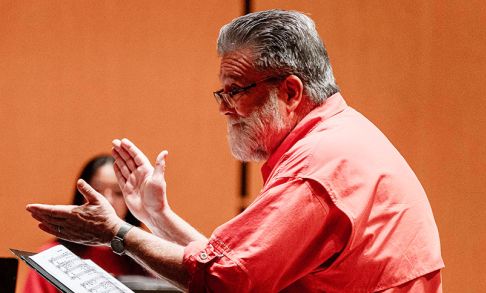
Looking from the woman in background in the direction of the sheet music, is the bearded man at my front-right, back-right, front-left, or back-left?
front-left

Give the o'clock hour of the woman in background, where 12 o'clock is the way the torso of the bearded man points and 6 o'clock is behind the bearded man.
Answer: The woman in background is roughly at 2 o'clock from the bearded man.

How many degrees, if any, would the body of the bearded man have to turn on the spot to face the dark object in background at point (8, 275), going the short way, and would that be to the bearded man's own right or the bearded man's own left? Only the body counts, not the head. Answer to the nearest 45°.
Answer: approximately 45° to the bearded man's own right

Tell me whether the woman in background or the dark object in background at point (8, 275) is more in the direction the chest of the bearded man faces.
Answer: the dark object in background

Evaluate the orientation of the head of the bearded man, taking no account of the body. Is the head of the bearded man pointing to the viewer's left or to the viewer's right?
to the viewer's left

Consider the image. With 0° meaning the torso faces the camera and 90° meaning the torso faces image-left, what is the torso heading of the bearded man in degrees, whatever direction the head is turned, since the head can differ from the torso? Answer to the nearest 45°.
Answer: approximately 90°

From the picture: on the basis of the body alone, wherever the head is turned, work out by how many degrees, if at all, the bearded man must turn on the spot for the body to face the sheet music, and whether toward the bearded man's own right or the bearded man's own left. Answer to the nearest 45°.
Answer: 0° — they already face it

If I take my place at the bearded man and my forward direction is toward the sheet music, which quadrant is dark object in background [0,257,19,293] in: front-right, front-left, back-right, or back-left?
front-right

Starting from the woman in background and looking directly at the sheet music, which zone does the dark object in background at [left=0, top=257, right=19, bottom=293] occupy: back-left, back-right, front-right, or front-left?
front-right

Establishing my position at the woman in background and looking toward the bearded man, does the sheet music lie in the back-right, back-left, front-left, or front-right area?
front-right

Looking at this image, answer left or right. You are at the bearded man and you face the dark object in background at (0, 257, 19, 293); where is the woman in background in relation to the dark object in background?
right
